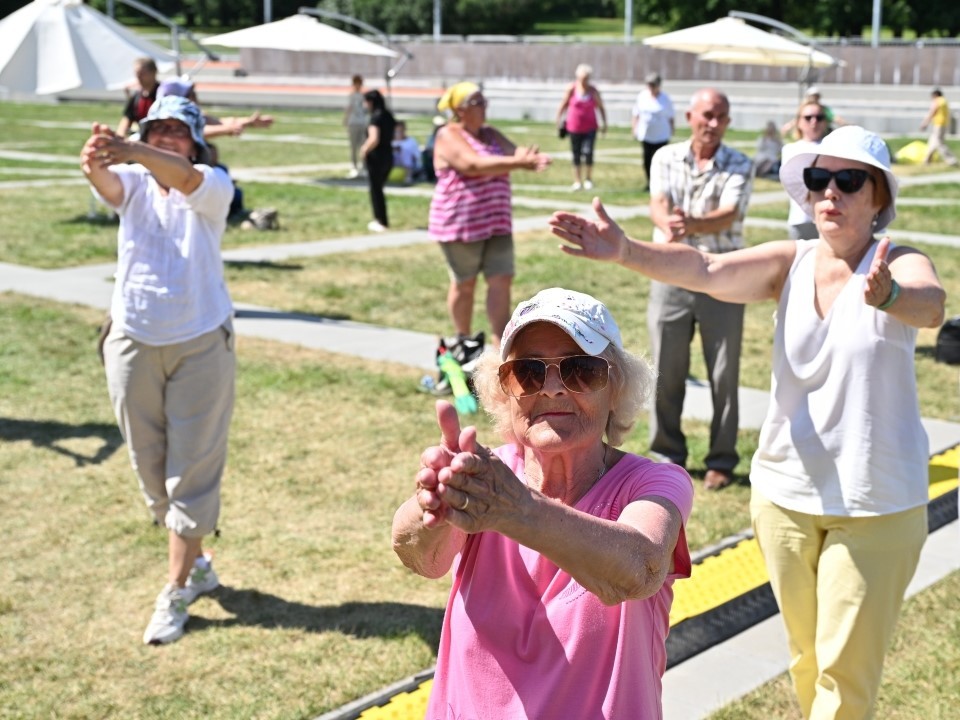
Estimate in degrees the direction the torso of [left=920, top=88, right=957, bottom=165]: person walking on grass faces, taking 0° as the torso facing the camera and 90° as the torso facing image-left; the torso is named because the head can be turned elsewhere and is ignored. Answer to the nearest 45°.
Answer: approximately 90°

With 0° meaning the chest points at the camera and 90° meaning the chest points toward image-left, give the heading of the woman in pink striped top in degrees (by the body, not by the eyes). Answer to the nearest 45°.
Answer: approximately 315°

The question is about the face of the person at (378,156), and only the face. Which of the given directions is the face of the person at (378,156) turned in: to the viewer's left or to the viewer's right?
to the viewer's left

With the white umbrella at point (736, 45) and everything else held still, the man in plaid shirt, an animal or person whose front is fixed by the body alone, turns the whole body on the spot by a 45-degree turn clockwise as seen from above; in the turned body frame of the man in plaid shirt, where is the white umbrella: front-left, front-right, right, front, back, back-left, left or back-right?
back-right

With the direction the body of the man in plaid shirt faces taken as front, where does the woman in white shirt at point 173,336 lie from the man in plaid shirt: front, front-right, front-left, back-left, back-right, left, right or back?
front-right

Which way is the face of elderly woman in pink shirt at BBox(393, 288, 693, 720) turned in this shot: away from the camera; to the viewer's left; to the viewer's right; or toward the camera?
toward the camera

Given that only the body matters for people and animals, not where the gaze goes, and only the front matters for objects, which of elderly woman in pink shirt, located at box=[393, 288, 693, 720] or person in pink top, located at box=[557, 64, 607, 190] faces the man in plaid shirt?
the person in pink top

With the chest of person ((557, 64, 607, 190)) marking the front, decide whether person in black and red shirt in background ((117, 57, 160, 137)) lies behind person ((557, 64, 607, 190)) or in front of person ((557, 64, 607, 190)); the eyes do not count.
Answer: in front

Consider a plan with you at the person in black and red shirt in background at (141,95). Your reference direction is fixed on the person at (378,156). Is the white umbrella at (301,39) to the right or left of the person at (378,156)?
left

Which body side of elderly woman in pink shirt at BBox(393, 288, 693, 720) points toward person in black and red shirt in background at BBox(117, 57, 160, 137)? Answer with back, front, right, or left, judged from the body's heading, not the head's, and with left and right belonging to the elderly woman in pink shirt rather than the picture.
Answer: back

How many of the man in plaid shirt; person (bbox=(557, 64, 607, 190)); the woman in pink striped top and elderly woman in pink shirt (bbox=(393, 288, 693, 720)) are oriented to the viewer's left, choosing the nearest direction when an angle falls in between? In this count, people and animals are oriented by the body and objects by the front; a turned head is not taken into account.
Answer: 0

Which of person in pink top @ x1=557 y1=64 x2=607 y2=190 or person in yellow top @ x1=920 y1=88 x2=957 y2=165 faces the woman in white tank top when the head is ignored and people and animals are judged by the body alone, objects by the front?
person in pink top @ x1=557 y1=64 x2=607 y2=190

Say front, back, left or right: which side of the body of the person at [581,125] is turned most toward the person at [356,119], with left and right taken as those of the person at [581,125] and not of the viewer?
right

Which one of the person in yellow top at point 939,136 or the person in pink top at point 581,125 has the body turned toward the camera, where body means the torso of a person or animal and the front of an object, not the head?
the person in pink top at point 581,125

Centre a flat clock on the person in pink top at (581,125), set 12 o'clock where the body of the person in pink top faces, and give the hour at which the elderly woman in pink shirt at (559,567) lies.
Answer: The elderly woman in pink shirt is roughly at 12 o'clock from the person in pink top.

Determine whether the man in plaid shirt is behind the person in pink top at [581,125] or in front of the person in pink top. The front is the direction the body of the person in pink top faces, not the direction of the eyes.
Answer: in front

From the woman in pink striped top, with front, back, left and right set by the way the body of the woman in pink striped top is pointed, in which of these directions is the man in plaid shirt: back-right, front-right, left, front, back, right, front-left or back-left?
front
